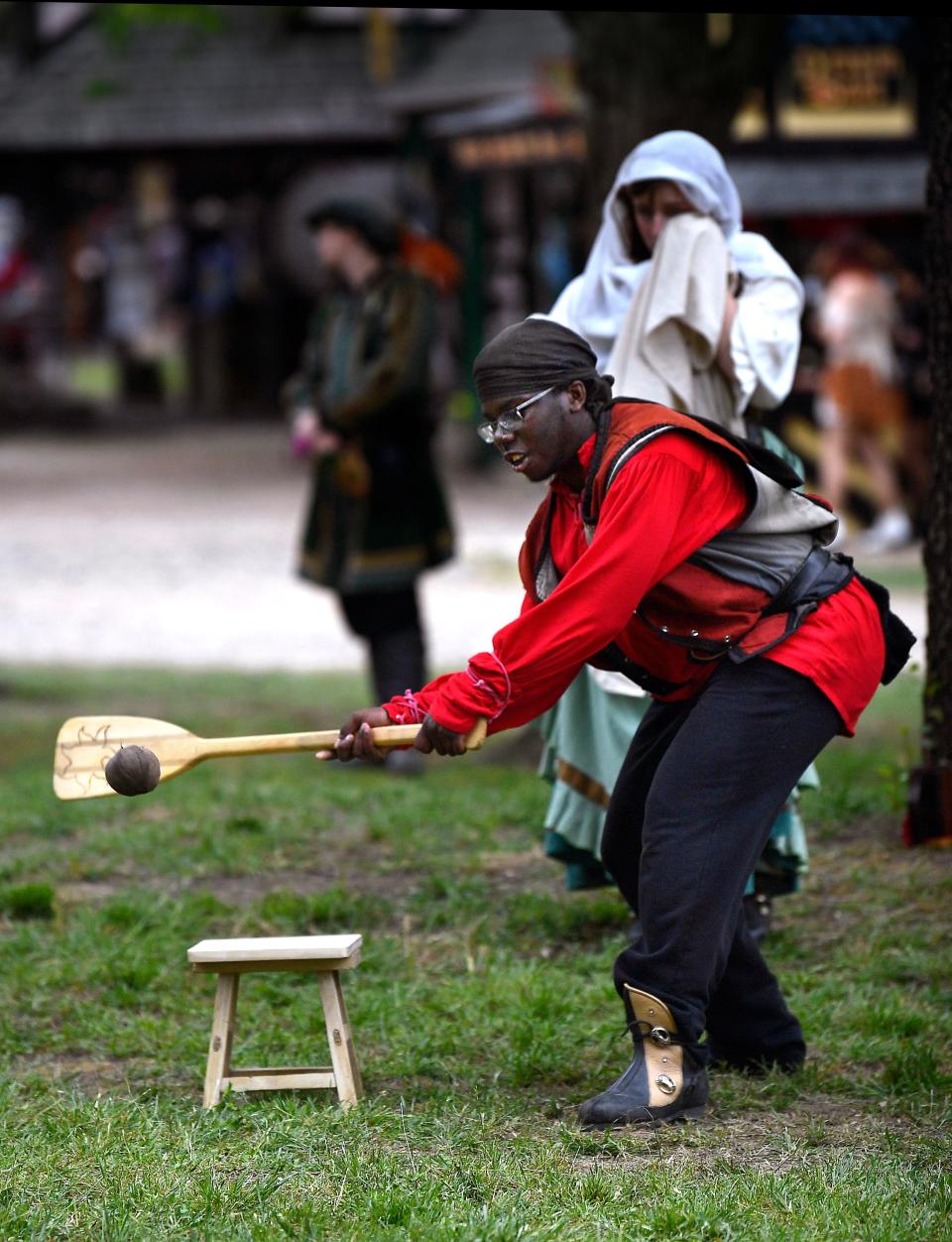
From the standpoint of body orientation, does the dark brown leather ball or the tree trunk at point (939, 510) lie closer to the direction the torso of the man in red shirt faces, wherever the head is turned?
the dark brown leather ball

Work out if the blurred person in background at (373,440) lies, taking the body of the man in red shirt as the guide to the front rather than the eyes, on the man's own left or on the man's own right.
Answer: on the man's own right

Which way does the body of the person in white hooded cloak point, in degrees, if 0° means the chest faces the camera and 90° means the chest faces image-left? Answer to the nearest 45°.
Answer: approximately 45°

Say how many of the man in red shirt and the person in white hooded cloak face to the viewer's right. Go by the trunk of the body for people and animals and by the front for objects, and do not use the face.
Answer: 0

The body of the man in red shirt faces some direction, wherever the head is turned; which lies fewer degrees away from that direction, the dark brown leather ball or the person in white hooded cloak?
the dark brown leather ball

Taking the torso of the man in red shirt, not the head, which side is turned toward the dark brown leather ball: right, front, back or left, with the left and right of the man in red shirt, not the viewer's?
front

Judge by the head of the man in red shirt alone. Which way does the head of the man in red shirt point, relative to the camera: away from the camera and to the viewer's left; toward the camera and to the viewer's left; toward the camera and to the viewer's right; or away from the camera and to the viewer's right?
toward the camera and to the viewer's left

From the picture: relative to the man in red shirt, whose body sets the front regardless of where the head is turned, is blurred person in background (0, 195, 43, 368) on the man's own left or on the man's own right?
on the man's own right

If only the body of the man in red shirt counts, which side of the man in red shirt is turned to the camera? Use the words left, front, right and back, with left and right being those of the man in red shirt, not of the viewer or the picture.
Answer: left

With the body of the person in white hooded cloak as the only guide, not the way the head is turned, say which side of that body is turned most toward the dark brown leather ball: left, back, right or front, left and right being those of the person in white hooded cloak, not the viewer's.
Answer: front

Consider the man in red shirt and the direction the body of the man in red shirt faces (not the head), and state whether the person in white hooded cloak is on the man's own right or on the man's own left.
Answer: on the man's own right
